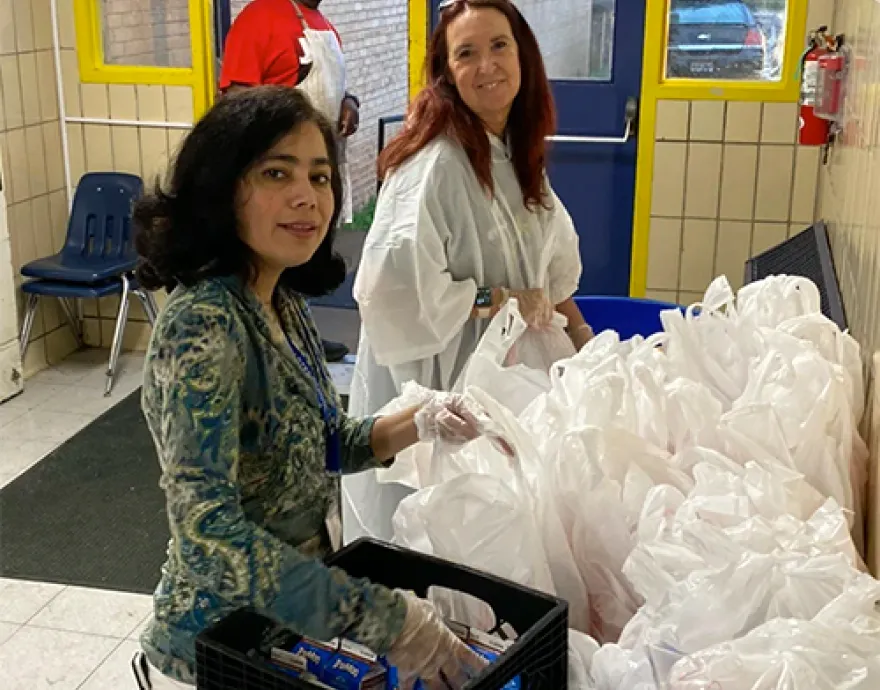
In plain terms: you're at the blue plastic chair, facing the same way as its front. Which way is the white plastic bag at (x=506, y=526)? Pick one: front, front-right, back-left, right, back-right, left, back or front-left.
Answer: front-left

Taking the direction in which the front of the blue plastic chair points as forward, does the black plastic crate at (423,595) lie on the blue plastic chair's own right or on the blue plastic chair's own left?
on the blue plastic chair's own left

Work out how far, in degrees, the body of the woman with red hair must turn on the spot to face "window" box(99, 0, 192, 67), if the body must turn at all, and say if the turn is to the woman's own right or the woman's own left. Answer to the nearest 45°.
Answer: approximately 180°

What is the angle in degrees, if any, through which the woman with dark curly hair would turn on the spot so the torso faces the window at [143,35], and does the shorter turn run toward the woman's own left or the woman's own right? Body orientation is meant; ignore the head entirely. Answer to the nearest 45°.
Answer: approximately 135° to the woman's own left

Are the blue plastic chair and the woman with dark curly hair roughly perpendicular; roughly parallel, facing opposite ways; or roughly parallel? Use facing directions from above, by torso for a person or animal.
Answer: roughly perpendicular

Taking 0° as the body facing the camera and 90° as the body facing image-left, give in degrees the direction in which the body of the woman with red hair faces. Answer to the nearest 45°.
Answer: approximately 315°

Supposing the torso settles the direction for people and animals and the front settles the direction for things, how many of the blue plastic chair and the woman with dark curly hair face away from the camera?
0
